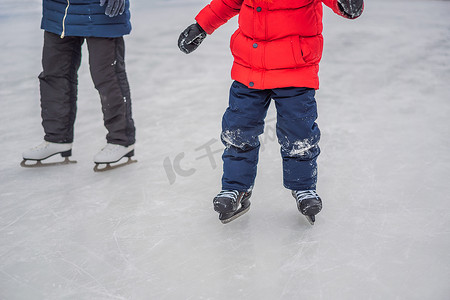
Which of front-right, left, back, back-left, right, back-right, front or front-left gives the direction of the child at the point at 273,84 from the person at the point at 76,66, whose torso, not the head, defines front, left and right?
left

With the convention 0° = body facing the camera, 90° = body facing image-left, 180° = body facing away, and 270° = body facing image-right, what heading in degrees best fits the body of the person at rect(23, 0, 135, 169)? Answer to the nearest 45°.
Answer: approximately 45°
